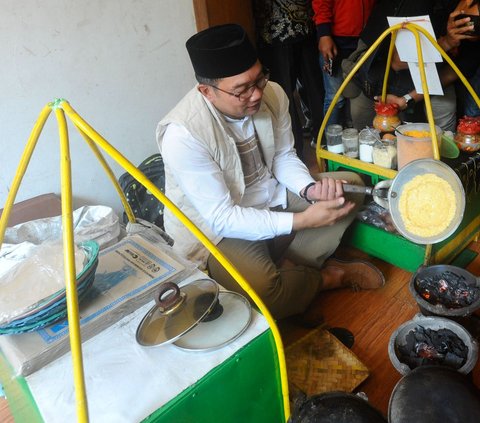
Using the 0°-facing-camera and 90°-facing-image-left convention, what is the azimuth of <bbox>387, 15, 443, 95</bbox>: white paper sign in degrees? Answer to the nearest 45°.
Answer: approximately 0°

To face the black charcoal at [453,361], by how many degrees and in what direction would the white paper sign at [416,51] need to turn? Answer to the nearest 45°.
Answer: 0° — it already faces it
